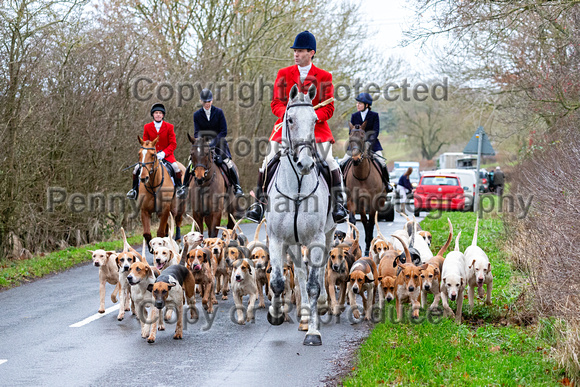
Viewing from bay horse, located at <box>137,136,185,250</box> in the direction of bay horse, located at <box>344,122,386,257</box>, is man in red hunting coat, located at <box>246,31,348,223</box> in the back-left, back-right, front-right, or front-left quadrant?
front-right

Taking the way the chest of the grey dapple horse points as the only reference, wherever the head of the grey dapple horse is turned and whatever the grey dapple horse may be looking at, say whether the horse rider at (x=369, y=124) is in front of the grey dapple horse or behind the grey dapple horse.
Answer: behind

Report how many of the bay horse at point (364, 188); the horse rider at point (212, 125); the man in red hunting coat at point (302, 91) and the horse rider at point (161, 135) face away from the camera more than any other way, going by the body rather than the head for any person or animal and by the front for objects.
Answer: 0

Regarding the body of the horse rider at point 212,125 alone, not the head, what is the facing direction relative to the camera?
toward the camera

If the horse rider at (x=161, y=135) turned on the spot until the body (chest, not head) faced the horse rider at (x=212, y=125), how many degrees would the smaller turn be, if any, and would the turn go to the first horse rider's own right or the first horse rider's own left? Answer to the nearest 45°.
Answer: approximately 45° to the first horse rider's own left

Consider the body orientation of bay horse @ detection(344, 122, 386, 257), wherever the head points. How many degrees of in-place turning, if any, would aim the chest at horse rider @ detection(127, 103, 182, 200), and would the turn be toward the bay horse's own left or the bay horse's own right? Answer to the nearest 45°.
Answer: approximately 90° to the bay horse's own right

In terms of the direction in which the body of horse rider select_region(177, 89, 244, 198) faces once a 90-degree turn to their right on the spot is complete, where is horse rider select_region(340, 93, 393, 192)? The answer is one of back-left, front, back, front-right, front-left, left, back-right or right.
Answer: back

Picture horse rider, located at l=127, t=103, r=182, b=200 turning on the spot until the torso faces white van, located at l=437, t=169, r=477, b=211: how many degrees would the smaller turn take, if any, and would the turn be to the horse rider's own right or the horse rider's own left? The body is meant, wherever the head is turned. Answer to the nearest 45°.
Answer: approximately 135° to the horse rider's own left

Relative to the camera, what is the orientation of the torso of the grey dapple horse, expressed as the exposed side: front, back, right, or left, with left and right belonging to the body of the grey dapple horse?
front
